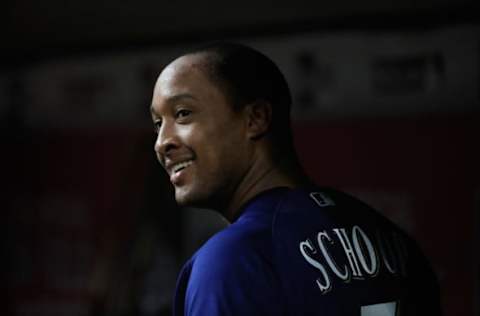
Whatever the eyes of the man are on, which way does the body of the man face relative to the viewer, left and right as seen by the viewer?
facing away from the viewer and to the left of the viewer
